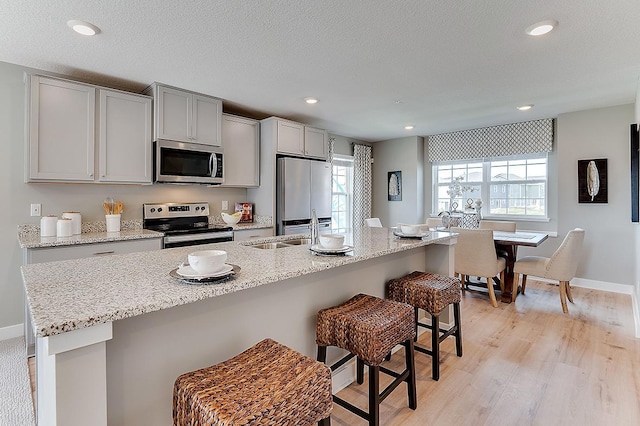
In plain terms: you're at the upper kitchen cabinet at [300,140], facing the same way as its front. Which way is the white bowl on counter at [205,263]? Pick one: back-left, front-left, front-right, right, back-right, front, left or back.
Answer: front-right

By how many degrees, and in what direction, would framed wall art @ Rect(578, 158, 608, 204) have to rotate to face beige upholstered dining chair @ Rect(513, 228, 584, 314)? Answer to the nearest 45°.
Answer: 0° — it already faces it

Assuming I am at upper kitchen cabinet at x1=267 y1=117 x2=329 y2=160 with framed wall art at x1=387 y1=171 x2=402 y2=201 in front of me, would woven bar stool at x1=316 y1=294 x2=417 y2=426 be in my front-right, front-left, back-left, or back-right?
back-right

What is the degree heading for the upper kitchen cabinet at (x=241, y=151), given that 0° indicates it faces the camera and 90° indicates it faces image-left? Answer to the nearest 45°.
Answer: approximately 315°

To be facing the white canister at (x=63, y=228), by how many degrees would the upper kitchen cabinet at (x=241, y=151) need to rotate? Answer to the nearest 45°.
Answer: approximately 90° to its right

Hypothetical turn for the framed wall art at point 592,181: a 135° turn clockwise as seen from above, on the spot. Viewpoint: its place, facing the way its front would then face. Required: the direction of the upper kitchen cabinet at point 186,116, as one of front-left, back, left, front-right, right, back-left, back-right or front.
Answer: left

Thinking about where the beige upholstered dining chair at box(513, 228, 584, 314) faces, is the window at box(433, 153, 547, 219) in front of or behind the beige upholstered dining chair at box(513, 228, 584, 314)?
in front

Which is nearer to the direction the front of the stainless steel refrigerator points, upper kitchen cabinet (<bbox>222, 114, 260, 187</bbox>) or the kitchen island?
the kitchen island

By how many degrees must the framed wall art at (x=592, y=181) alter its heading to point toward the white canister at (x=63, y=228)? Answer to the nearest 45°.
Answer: approximately 45° to its right

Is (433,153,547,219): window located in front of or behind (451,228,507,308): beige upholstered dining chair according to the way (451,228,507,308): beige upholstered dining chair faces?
in front

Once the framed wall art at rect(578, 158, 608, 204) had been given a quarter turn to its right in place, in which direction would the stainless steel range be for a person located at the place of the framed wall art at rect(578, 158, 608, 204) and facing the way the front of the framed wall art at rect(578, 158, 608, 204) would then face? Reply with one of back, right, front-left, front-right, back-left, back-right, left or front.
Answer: front-left

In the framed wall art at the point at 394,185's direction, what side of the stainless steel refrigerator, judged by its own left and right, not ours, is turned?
left

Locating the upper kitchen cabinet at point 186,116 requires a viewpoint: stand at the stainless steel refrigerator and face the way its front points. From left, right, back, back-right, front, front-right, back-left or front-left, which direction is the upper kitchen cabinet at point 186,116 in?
right

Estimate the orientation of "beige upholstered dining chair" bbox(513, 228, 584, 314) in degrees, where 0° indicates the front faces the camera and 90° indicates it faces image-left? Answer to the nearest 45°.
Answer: approximately 135°

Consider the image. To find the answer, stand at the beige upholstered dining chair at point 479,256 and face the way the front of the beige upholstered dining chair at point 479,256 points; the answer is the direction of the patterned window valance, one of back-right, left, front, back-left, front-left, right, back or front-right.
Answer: front-left

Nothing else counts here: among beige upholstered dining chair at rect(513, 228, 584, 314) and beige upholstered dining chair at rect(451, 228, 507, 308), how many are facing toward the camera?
0
